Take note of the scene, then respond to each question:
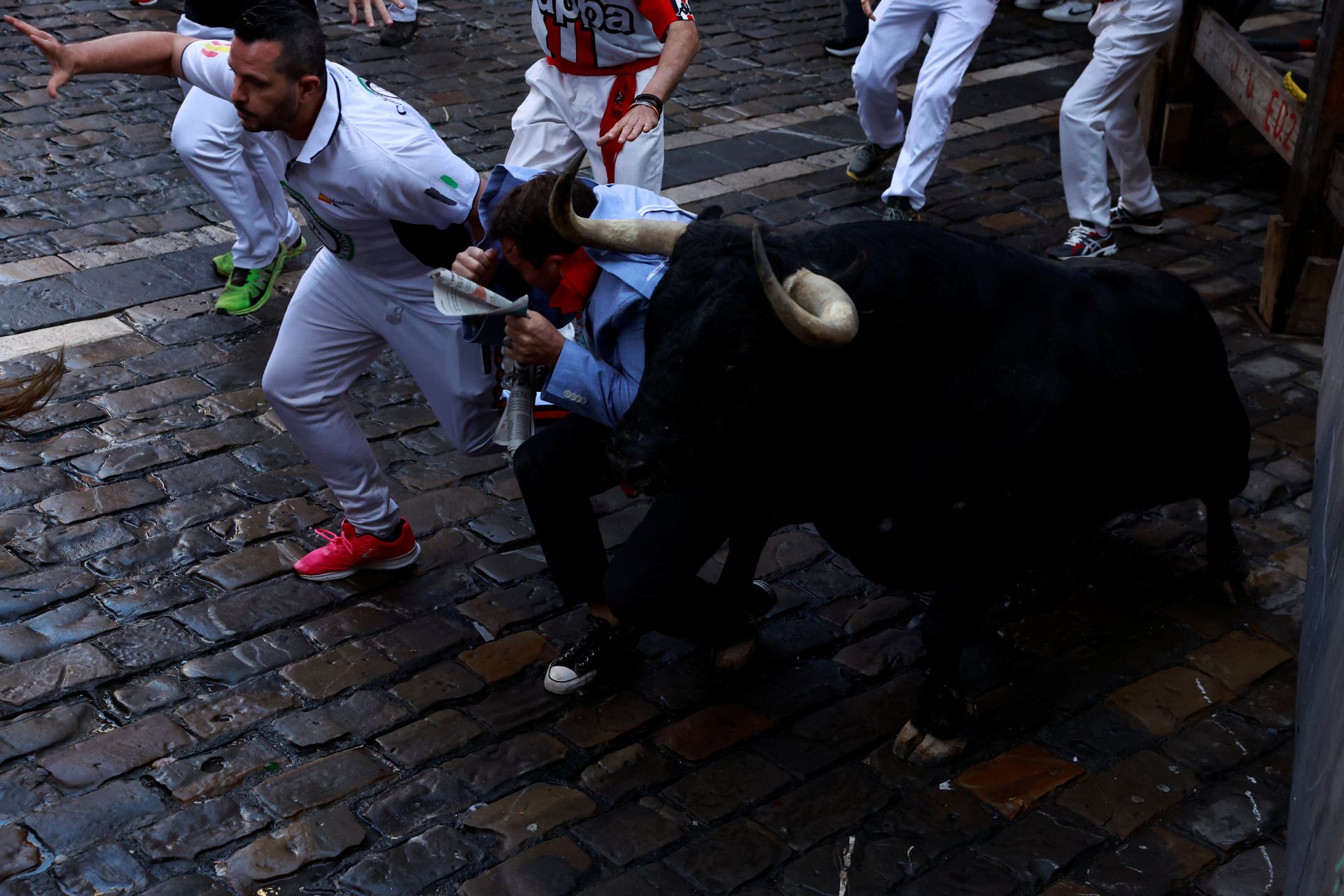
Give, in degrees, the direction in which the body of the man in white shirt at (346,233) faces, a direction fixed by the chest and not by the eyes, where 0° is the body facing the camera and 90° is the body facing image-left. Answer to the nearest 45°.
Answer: approximately 45°

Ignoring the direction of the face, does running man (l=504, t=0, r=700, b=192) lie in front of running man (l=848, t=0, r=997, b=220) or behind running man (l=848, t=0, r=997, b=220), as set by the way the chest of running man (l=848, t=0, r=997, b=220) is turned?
in front

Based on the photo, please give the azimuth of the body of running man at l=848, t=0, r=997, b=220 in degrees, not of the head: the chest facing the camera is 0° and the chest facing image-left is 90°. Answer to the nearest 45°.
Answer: approximately 45°

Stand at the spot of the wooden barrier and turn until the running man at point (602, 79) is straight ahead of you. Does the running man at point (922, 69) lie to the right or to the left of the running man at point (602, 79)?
right

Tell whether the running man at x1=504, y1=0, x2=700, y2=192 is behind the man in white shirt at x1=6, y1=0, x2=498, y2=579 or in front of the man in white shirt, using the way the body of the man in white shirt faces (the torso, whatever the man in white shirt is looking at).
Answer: behind

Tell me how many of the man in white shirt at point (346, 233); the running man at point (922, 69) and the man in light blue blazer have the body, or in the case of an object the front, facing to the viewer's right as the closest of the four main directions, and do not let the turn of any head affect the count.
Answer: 0

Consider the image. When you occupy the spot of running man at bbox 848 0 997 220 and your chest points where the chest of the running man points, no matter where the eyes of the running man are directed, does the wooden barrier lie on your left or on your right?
on your left

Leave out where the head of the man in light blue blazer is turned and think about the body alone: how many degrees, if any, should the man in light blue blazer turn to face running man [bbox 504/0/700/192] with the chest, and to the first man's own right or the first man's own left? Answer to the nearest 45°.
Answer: approximately 135° to the first man's own right

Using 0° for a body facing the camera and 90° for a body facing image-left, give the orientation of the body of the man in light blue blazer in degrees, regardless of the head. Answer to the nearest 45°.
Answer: approximately 45°

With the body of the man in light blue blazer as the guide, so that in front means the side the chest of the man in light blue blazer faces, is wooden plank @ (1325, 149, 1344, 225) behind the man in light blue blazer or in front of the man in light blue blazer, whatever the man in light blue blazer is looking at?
behind
